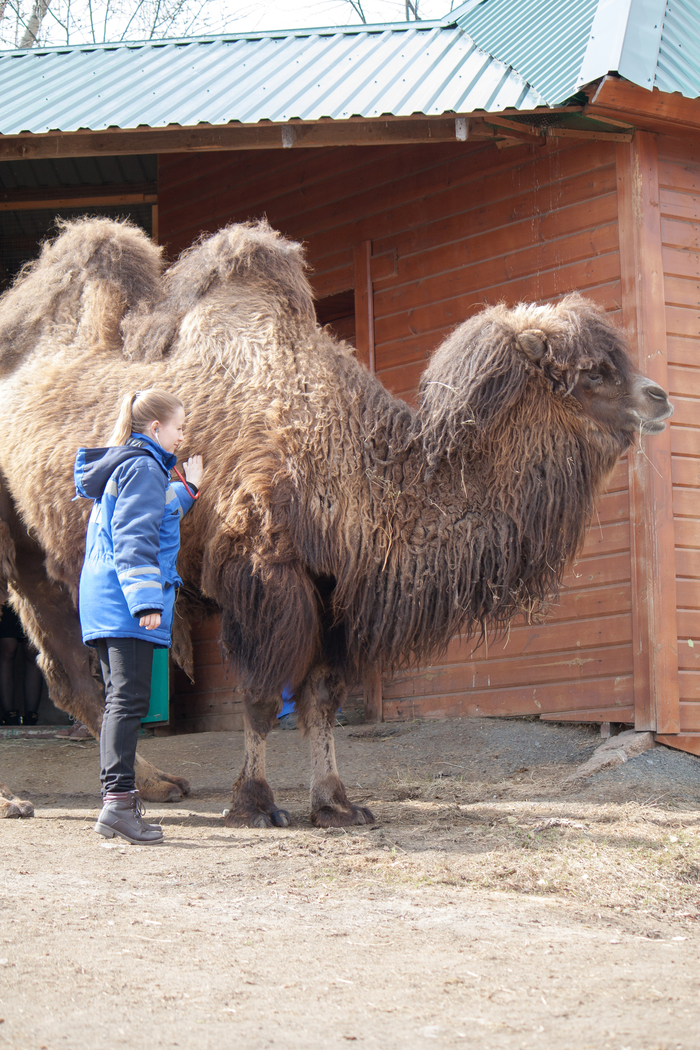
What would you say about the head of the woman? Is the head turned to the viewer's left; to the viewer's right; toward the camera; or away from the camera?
to the viewer's right

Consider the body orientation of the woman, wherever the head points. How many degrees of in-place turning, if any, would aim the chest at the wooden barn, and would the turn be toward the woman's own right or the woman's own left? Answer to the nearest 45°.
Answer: approximately 45° to the woman's own left

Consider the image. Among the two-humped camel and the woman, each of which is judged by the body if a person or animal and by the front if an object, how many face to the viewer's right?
2

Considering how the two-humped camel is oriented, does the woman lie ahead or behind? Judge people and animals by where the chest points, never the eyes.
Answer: behind

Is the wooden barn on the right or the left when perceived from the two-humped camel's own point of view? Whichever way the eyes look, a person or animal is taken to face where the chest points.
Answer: on its left

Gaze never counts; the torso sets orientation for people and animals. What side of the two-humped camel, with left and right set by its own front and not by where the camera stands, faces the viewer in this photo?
right

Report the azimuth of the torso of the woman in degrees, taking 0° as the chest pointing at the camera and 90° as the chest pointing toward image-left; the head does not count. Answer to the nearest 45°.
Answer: approximately 270°

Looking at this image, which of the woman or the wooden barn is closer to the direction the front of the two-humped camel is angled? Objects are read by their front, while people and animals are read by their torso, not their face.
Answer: the wooden barn
